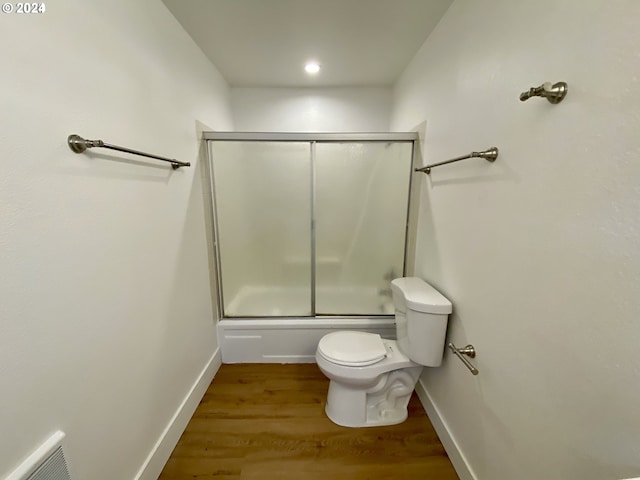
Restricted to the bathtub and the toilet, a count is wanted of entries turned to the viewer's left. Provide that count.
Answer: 1

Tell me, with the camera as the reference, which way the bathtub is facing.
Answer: facing the viewer

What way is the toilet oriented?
to the viewer's left

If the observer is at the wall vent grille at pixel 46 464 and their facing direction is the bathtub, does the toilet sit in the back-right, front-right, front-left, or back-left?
front-right

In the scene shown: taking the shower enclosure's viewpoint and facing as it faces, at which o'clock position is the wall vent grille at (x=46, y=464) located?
The wall vent grille is roughly at 1 o'clock from the shower enclosure.

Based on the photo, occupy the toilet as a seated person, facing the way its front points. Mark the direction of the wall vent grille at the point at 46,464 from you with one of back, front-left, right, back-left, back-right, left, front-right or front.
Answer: front-left
